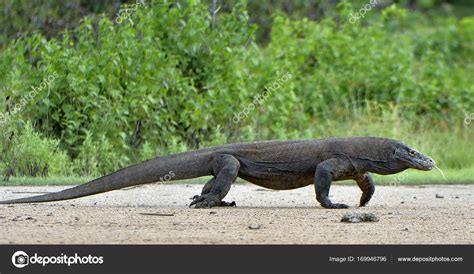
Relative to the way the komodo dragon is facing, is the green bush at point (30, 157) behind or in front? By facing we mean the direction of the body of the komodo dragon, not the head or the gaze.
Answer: behind

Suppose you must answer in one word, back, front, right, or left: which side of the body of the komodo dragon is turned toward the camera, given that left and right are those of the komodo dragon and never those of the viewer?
right

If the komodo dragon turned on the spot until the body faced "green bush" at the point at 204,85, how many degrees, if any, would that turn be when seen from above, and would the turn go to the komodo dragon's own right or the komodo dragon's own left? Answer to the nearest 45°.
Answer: approximately 90° to the komodo dragon's own left
